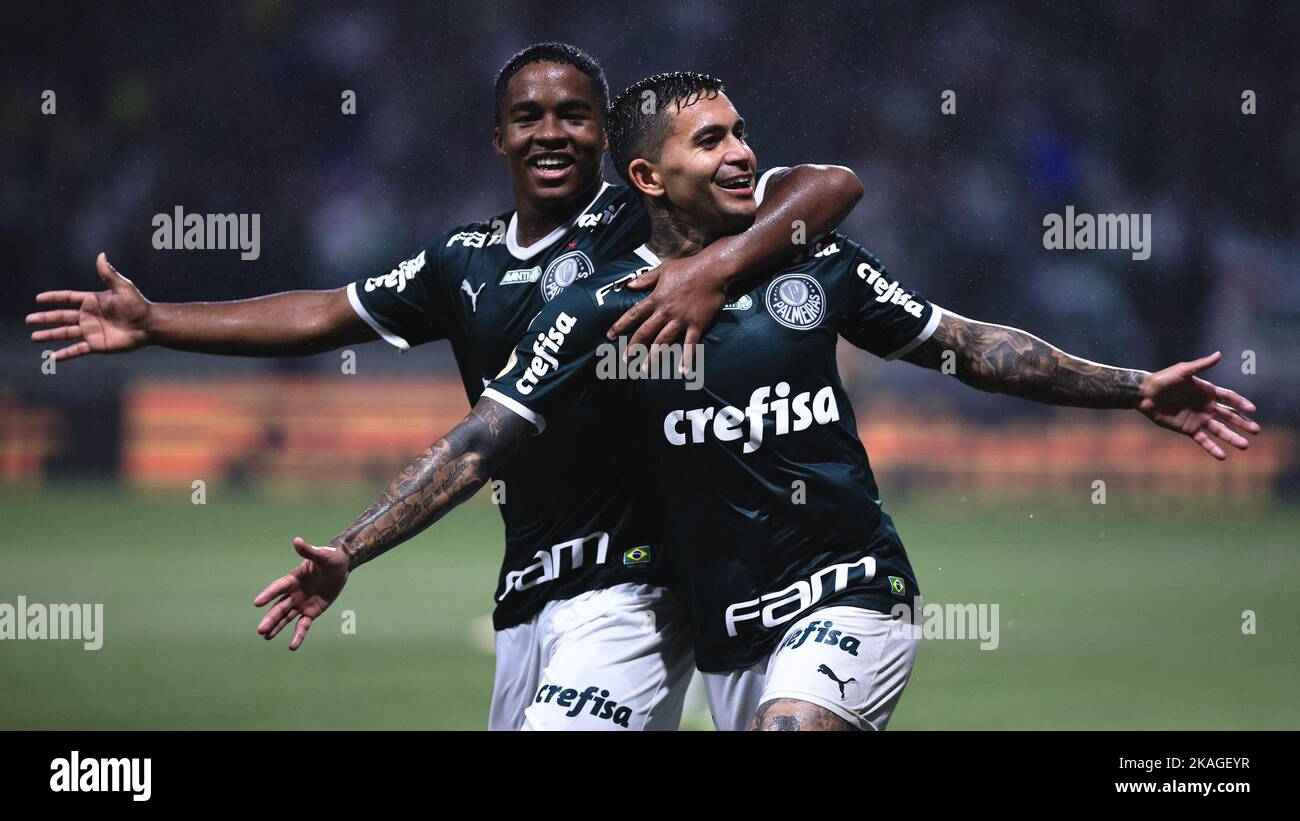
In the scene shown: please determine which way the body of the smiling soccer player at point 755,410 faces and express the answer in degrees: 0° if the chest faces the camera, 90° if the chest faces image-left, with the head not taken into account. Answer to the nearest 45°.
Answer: approximately 0°

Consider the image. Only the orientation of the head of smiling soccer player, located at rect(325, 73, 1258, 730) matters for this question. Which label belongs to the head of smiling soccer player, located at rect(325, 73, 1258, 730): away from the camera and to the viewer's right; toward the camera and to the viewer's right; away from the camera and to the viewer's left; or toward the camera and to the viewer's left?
toward the camera and to the viewer's right
